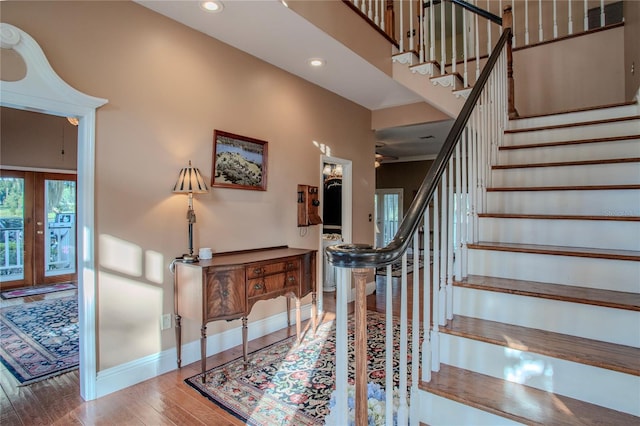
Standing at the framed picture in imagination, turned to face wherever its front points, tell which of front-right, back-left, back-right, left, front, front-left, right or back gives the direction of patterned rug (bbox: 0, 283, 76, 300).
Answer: back

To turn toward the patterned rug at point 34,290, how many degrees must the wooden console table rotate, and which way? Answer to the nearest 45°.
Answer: approximately 180°

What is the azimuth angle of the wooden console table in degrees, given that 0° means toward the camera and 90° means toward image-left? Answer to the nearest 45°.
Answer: approximately 315°

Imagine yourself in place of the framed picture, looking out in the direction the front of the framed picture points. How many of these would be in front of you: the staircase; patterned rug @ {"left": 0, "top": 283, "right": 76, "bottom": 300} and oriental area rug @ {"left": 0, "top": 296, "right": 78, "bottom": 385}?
1

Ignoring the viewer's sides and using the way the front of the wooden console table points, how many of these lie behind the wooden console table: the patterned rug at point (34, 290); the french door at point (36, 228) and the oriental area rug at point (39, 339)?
3
